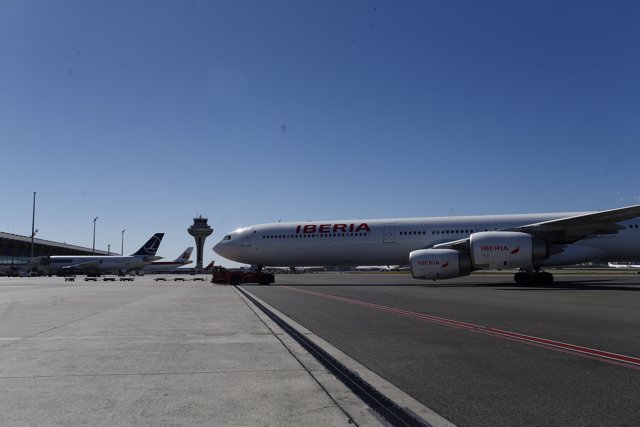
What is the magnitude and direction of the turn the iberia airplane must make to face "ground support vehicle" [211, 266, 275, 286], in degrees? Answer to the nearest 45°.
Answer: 0° — it already faces it

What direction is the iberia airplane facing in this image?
to the viewer's left
